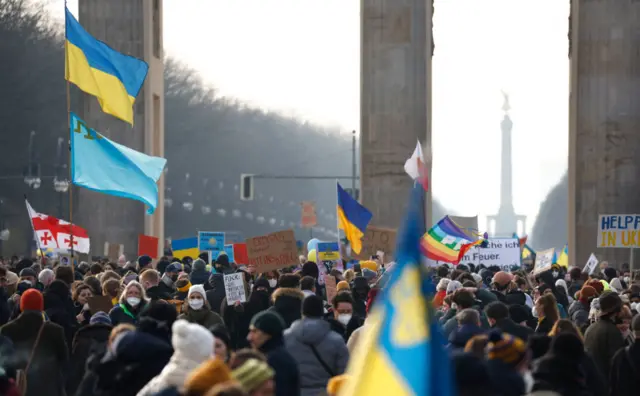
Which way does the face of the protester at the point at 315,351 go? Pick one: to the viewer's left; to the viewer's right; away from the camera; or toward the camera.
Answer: away from the camera

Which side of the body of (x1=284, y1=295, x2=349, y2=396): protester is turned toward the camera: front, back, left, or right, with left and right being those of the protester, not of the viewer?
back

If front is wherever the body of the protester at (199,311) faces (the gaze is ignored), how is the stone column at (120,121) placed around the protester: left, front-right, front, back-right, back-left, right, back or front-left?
back

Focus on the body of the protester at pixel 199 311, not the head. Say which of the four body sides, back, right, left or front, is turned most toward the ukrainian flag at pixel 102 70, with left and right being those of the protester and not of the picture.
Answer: back

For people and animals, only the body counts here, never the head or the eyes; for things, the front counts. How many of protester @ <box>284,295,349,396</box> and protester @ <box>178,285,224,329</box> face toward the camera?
1

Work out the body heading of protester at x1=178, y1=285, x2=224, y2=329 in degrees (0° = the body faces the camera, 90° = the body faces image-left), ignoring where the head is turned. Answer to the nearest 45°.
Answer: approximately 0°

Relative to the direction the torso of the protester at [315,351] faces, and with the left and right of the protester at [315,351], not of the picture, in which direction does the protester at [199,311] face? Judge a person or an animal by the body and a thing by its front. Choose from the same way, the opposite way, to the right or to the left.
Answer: the opposite way

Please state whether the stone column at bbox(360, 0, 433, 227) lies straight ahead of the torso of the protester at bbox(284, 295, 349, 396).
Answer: yes

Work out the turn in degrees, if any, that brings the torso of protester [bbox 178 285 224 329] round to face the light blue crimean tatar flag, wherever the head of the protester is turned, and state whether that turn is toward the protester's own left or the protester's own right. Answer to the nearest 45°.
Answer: approximately 180°

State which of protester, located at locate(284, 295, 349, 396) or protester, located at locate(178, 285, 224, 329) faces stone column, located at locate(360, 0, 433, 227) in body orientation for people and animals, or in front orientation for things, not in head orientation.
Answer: protester, located at locate(284, 295, 349, 396)
